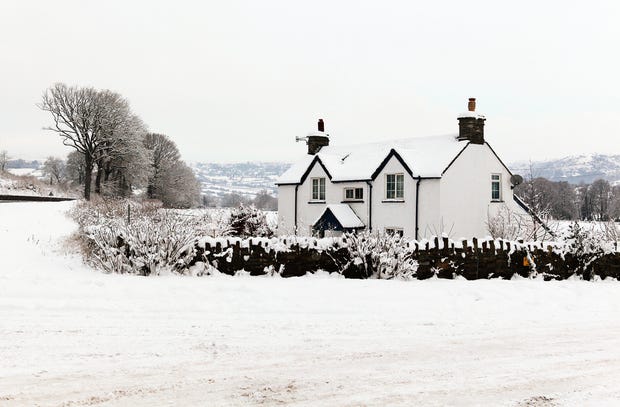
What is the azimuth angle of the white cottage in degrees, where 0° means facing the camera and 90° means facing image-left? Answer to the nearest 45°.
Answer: approximately 45°

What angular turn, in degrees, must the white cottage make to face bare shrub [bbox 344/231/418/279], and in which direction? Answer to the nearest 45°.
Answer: approximately 45° to its left
